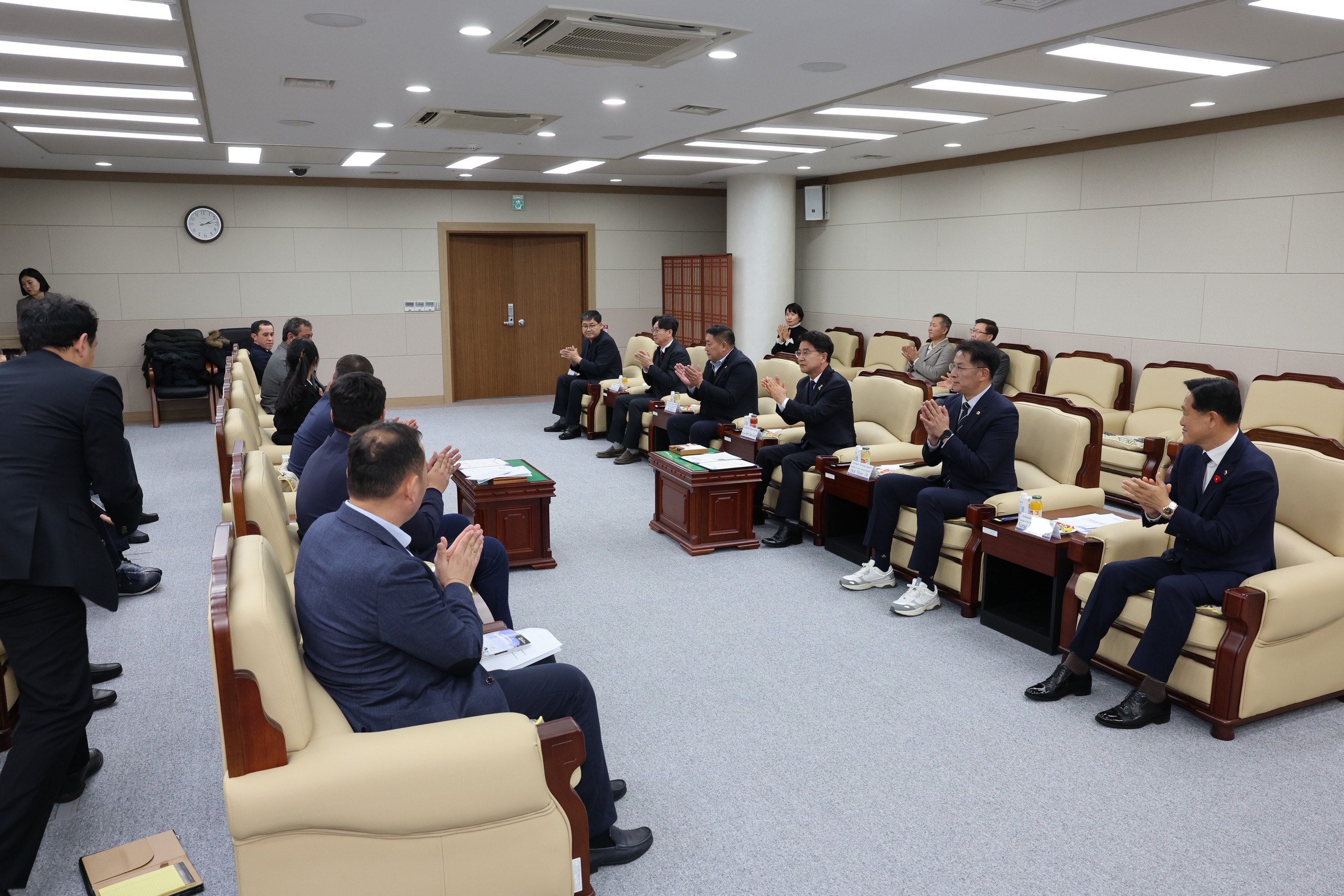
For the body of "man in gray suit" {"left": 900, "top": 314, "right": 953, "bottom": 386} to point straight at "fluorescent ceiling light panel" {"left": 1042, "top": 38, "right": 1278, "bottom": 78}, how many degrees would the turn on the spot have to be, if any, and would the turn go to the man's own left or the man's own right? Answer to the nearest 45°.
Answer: approximately 45° to the man's own left

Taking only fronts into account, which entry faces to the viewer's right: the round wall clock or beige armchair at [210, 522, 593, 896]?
the beige armchair

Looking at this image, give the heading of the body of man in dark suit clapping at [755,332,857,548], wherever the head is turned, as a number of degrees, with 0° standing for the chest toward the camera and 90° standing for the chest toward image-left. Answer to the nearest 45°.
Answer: approximately 45°

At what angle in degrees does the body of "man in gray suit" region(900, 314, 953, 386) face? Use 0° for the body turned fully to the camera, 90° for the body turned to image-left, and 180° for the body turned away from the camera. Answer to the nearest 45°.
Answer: approximately 45°

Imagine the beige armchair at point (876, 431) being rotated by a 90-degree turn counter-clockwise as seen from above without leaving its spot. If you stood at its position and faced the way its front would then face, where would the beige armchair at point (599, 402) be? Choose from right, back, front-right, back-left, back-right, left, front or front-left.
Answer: back

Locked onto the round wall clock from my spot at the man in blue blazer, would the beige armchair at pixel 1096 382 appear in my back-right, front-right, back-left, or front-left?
front-right

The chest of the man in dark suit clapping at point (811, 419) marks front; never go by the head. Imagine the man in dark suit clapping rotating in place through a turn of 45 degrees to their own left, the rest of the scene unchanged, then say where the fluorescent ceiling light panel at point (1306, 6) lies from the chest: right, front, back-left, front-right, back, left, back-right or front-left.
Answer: front-left

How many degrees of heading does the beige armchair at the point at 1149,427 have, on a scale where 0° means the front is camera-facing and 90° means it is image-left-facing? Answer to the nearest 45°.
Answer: approximately 45°

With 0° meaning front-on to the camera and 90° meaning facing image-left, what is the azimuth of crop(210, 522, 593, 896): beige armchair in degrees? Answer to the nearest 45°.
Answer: approximately 270°

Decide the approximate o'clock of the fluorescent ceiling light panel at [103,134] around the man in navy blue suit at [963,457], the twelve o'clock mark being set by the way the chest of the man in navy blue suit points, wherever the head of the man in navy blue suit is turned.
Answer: The fluorescent ceiling light panel is roughly at 2 o'clock from the man in navy blue suit.

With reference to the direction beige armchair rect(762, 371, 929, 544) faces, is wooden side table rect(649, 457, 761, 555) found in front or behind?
in front

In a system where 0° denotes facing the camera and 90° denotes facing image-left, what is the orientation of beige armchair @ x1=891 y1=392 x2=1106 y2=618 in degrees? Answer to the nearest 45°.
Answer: approximately 45°

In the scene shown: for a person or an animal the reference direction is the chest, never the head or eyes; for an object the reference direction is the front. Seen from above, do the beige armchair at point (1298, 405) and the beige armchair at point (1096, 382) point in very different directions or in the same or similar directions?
same or similar directions

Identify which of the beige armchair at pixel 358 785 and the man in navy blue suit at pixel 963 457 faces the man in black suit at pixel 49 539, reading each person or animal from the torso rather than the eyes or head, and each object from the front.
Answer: the man in navy blue suit

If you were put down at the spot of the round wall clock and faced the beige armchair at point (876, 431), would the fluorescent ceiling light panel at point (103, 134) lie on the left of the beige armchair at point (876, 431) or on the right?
right

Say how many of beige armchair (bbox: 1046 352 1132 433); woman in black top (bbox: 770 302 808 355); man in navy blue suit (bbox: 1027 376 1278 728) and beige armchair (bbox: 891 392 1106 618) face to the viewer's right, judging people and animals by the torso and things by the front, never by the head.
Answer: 0

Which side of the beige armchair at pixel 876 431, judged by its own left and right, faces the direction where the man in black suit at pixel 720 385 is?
right

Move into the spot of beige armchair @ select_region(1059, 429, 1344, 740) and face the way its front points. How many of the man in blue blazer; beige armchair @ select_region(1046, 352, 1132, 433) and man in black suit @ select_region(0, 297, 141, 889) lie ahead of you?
2
